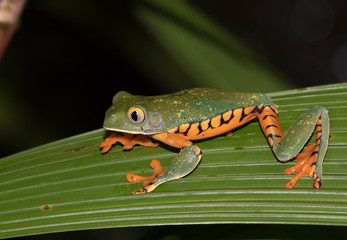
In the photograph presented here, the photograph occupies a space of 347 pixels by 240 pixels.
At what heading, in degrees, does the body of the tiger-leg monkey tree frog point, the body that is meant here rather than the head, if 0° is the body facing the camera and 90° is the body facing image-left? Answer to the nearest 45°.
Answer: approximately 90°
